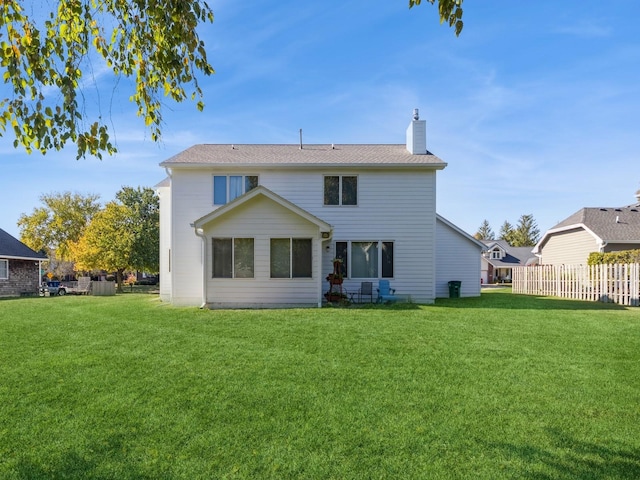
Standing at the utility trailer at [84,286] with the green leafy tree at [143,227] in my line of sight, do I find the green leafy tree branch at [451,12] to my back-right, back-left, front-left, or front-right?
back-right

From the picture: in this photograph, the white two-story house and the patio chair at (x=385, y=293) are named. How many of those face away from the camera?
1

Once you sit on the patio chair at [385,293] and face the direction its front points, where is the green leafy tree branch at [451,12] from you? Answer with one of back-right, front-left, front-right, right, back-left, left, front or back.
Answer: front-right

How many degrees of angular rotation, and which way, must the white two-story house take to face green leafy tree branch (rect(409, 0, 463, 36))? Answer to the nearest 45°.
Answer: approximately 180°

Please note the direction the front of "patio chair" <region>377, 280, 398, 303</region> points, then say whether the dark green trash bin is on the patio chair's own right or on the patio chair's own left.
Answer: on the patio chair's own left

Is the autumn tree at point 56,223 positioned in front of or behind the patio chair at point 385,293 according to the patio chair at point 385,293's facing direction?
behind

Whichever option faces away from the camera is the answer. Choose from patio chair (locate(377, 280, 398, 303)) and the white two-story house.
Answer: the white two-story house

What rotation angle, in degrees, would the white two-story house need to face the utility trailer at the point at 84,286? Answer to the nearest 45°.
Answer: approximately 45° to its left

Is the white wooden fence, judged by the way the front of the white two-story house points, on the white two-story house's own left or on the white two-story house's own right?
on the white two-story house's own right

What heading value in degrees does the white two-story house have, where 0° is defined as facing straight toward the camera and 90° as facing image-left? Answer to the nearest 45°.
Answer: approximately 180°
